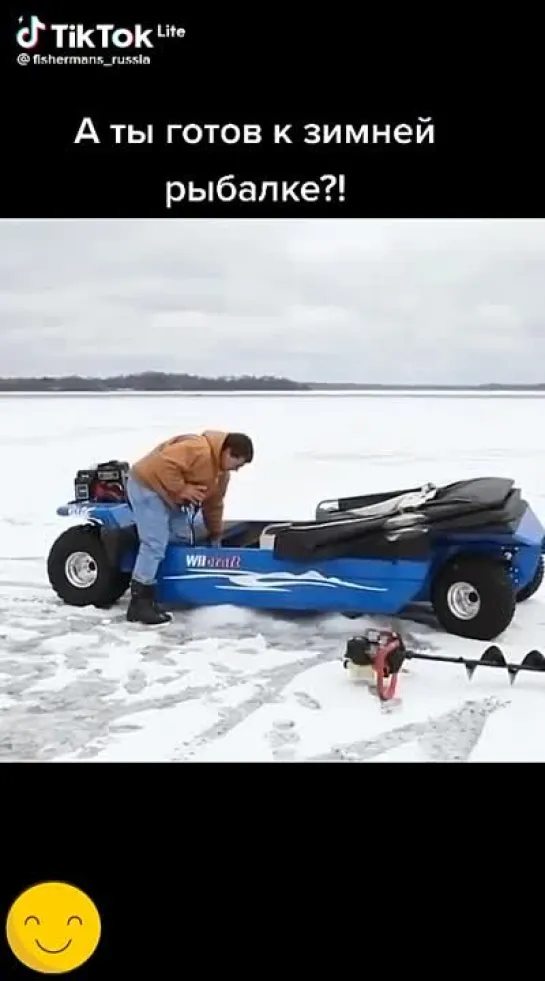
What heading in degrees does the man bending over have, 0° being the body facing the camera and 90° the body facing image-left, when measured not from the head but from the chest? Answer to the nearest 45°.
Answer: approximately 270°
